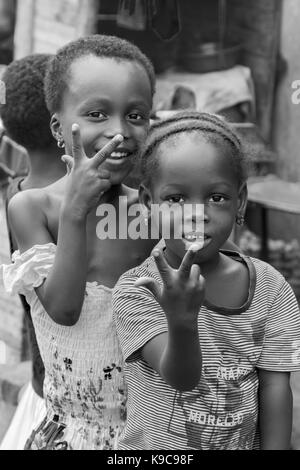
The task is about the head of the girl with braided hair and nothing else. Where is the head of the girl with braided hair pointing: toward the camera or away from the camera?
toward the camera

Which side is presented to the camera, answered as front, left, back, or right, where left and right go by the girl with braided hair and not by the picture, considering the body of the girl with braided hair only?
front
